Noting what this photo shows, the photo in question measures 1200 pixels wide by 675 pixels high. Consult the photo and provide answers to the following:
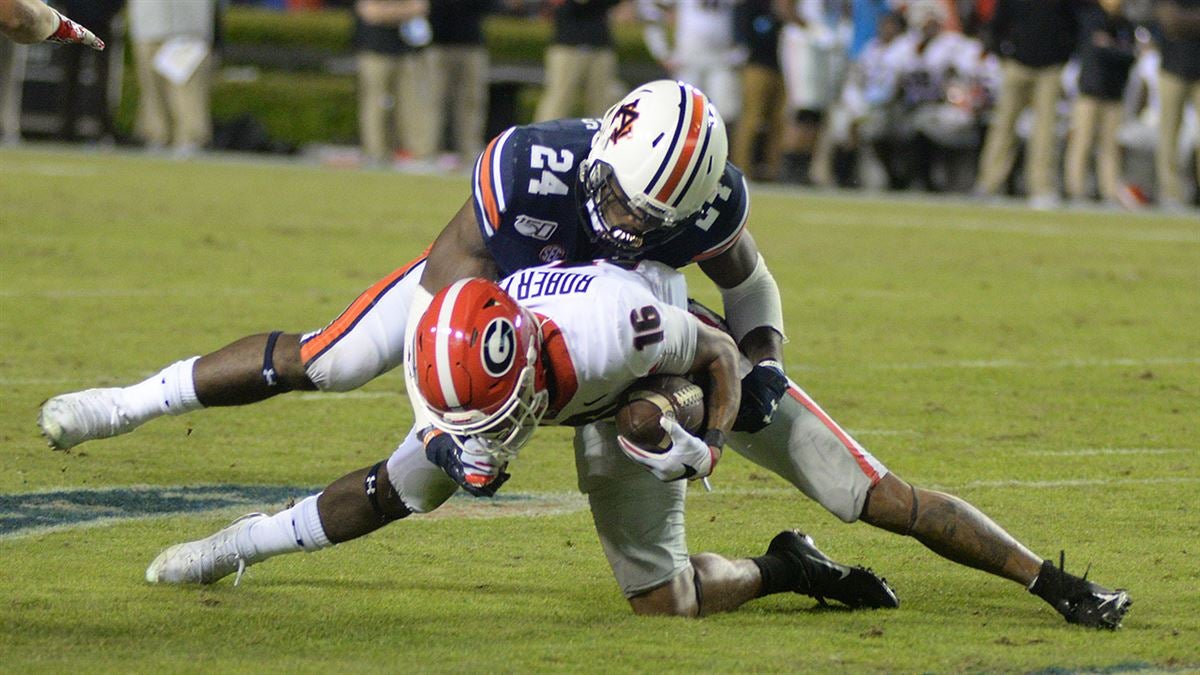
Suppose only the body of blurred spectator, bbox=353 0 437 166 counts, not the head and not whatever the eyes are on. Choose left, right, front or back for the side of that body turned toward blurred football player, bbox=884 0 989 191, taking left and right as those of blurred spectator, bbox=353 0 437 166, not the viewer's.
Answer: left

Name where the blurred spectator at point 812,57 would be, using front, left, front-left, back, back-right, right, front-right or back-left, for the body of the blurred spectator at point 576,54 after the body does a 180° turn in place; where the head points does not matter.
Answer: front-right

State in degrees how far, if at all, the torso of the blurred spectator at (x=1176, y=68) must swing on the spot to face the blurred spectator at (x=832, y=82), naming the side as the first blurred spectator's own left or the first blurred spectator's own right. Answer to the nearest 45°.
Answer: approximately 135° to the first blurred spectator's own right

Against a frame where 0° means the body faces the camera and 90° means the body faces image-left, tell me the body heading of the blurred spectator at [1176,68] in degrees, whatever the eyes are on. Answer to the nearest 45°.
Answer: approximately 0°

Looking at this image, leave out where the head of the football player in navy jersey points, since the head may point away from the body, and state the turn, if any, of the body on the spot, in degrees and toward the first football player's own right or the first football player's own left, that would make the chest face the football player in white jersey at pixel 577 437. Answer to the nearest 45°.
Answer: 0° — they already face them

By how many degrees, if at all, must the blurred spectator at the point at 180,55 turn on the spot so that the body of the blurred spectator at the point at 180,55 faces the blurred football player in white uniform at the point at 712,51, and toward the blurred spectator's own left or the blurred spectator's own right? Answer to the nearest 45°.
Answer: approximately 90° to the blurred spectator's own left

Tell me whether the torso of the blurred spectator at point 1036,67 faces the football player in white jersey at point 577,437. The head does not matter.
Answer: yes

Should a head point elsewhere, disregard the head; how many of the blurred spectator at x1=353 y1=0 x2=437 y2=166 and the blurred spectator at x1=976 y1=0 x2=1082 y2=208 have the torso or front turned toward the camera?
2

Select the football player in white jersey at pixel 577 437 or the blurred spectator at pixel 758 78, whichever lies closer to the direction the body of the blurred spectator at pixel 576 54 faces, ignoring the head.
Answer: the football player in white jersey

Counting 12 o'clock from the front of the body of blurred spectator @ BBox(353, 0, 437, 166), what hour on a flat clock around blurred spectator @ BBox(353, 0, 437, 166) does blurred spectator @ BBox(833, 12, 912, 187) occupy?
blurred spectator @ BBox(833, 12, 912, 187) is roughly at 9 o'clock from blurred spectator @ BBox(353, 0, 437, 166).
